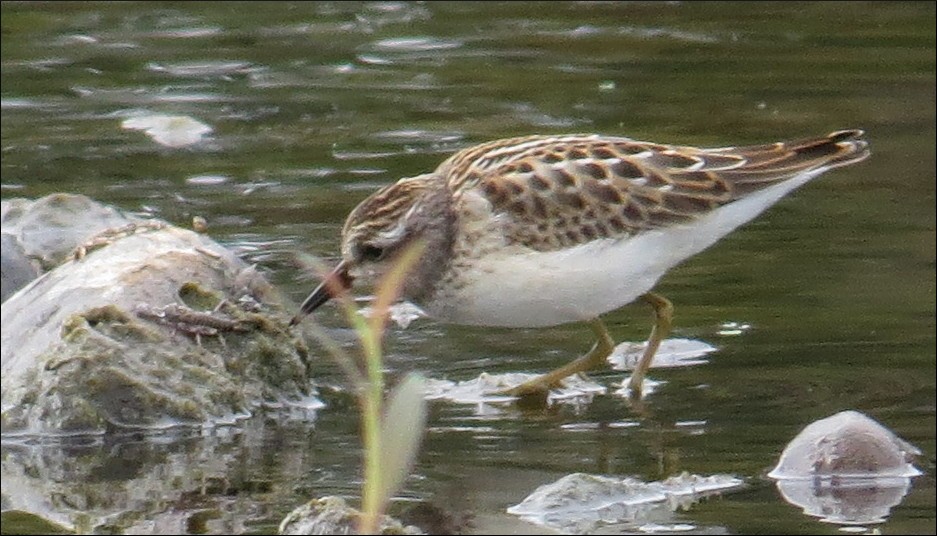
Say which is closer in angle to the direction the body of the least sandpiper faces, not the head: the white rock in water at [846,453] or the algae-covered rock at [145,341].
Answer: the algae-covered rock

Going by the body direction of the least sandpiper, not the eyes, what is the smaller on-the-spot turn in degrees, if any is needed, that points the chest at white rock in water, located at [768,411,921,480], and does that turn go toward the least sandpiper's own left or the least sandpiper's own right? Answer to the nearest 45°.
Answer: approximately 135° to the least sandpiper's own left

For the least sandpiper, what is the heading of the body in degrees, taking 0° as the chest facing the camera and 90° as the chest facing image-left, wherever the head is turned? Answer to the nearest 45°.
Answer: approximately 90°

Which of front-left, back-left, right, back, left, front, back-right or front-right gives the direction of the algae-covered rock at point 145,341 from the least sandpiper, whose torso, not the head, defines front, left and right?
front
